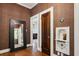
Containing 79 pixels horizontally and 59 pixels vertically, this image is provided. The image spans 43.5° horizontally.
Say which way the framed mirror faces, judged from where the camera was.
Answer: facing the viewer and to the right of the viewer

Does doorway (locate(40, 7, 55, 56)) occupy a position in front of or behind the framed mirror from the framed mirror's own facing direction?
in front
